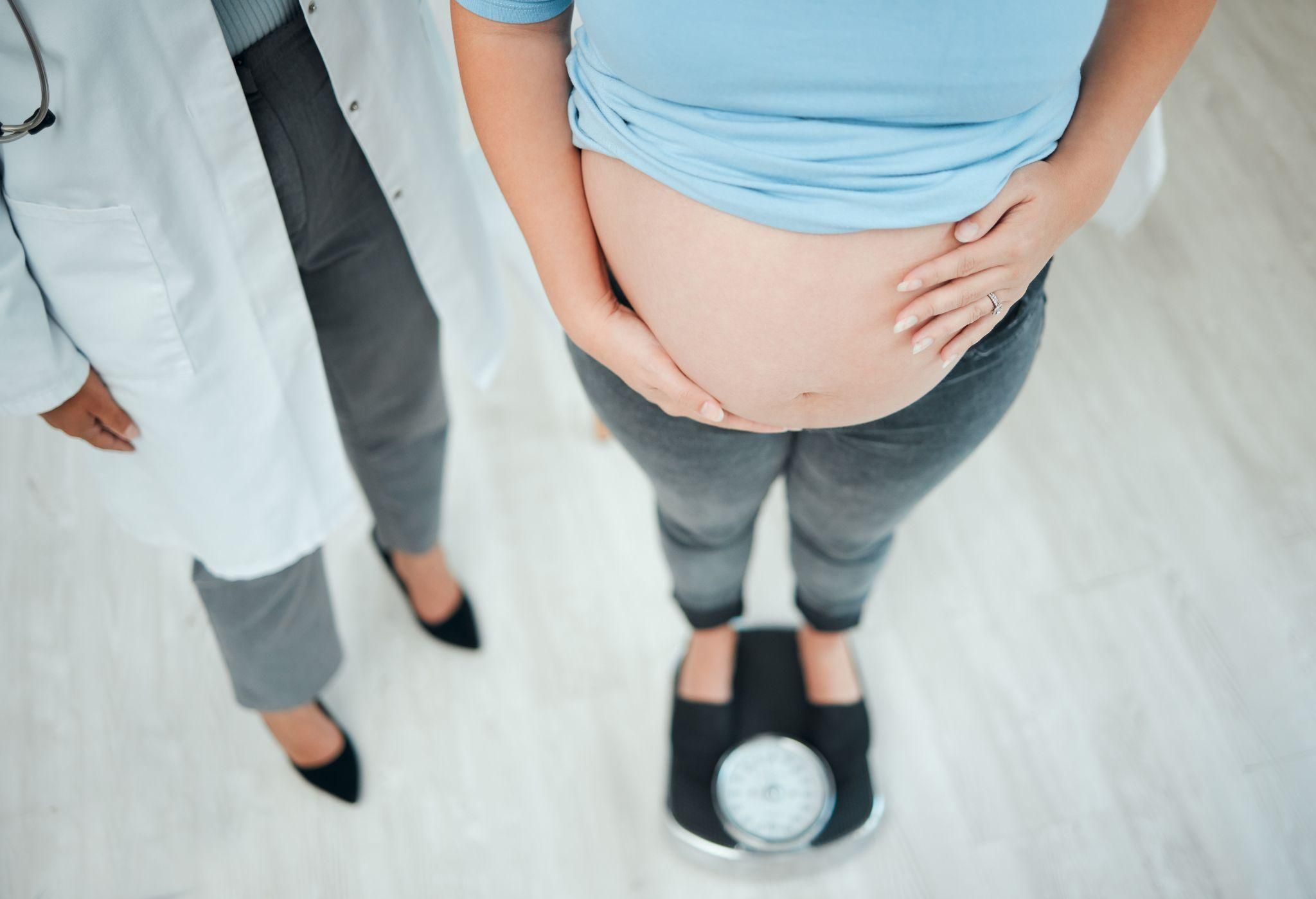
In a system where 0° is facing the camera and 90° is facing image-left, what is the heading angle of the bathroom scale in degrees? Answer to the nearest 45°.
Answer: approximately 0°

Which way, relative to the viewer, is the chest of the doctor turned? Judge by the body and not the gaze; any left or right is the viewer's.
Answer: facing the viewer and to the right of the viewer

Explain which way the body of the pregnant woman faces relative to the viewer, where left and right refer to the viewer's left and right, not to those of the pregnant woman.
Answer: facing the viewer
